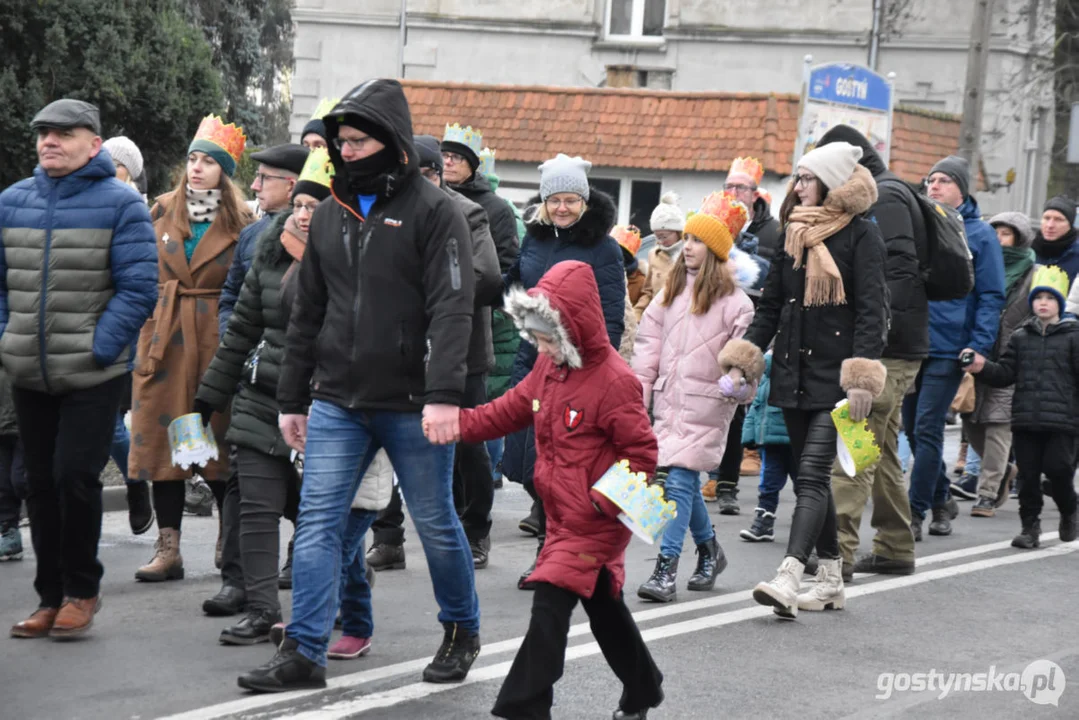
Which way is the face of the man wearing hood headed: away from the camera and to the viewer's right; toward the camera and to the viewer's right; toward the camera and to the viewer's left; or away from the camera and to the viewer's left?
toward the camera and to the viewer's left

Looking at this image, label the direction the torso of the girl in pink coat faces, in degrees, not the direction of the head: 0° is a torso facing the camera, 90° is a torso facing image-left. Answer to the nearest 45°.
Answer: approximately 45°

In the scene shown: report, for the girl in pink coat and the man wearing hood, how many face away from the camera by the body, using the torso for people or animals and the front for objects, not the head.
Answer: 0

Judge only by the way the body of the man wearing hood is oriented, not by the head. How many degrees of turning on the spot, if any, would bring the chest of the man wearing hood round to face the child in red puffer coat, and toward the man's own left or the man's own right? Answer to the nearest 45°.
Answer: approximately 90° to the man's own left

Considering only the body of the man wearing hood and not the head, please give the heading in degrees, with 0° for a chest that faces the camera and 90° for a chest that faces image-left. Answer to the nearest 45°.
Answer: approximately 45°
